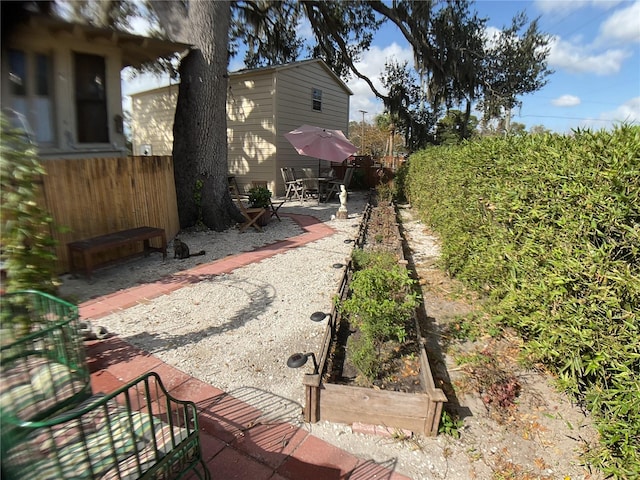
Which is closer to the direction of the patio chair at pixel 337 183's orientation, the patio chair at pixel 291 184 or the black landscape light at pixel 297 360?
the patio chair

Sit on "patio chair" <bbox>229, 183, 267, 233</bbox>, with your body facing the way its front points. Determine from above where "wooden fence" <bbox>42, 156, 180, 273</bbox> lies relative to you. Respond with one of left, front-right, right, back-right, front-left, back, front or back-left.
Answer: back-right

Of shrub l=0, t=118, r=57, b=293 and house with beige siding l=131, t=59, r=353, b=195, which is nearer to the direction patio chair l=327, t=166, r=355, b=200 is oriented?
the house with beige siding

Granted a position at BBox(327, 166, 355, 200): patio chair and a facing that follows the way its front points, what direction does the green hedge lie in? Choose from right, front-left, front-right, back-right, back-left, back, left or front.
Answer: left

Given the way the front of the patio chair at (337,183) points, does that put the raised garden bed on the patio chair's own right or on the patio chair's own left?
on the patio chair's own left

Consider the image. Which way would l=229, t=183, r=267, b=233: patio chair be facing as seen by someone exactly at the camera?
facing to the right of the viewer

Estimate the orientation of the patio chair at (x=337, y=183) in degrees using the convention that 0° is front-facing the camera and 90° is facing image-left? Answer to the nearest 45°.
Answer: approximately 90°

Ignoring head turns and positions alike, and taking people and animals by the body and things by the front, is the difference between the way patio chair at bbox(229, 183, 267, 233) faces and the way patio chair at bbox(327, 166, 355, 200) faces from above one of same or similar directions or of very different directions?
very different directions

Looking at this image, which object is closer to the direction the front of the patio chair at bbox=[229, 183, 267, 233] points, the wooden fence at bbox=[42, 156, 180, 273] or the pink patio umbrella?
the pink patio umbrella

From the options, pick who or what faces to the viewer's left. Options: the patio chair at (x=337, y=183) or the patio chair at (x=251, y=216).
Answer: the patio chair at (x=337, y=183)

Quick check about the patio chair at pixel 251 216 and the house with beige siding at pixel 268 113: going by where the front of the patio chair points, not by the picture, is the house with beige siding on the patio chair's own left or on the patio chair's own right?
on the patio chair's own left

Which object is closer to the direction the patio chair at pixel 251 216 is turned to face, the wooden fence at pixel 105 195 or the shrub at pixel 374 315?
the shrub
